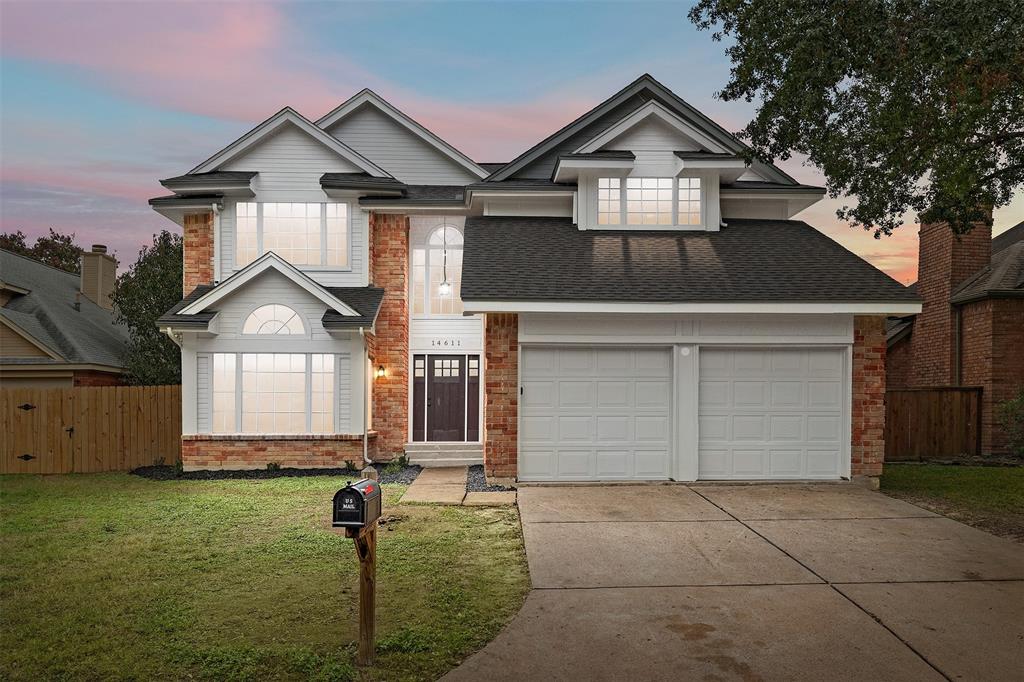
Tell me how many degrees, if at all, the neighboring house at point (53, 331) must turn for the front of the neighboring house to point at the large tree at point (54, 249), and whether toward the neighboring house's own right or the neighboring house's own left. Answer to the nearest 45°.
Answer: approximately 180°

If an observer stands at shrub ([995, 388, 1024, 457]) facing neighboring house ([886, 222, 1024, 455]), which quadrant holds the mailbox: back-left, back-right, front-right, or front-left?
back-left

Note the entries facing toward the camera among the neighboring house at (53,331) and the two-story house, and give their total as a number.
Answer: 2

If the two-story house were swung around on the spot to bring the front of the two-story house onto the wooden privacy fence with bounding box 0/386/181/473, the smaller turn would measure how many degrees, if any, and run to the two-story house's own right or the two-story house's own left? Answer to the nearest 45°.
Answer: approximately 90° to the two-story house's own right

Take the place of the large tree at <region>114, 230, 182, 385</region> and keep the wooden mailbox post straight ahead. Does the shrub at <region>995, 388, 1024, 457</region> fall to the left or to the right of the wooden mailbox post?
left

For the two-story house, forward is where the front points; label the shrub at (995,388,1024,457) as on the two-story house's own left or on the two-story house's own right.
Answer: on the two-story house's own left

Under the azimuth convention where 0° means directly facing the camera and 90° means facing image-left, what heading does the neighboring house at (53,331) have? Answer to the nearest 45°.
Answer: approximately 0°

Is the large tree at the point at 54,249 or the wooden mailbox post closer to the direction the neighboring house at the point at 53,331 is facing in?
the wooden mailbox post

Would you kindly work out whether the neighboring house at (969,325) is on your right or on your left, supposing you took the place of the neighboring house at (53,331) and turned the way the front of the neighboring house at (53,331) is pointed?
on your left
